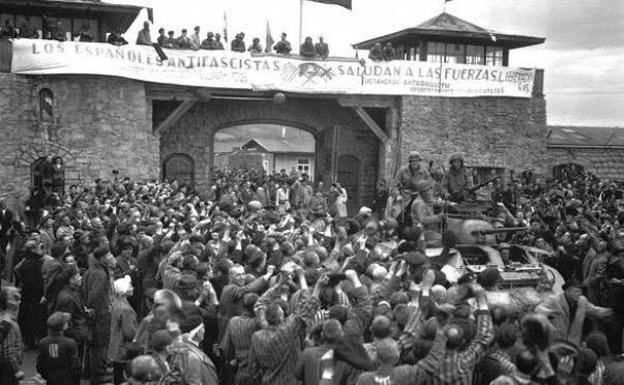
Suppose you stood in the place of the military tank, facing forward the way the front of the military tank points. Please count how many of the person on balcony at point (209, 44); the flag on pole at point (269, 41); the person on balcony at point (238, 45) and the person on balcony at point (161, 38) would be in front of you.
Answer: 0

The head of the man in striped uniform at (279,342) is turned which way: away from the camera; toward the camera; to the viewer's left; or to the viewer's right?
away from the camera

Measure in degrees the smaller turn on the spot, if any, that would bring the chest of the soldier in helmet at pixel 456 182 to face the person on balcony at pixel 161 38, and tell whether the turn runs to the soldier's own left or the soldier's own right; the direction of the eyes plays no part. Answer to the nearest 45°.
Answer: approximately 135° to the soldier's own right

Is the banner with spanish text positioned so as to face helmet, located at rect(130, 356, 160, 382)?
yes

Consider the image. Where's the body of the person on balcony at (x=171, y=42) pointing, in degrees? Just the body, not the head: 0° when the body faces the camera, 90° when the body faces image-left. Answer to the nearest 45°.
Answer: approximately 0°

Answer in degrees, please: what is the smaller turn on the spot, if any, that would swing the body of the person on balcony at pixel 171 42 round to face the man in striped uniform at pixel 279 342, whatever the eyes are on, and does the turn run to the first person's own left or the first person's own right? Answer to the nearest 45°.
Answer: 0° — they already face them

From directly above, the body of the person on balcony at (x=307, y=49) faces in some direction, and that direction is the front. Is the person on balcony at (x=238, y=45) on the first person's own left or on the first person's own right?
on the first person's own right

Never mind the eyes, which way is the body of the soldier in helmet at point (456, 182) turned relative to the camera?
toward the camera

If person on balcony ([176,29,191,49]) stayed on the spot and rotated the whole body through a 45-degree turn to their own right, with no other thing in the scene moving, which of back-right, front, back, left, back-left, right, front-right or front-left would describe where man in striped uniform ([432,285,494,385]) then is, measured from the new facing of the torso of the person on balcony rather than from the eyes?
front-left

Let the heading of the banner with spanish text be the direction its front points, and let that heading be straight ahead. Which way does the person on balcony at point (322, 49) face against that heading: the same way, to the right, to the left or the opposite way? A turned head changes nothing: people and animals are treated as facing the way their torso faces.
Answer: the same way

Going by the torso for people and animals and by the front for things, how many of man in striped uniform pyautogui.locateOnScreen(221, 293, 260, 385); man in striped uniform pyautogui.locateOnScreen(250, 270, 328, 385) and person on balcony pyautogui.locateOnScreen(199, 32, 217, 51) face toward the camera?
1

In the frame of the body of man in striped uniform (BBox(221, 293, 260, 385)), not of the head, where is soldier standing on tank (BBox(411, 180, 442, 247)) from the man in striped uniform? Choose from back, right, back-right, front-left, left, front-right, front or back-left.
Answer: front

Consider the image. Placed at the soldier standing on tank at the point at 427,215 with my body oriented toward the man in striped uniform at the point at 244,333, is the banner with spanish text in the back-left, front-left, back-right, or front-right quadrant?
back-right

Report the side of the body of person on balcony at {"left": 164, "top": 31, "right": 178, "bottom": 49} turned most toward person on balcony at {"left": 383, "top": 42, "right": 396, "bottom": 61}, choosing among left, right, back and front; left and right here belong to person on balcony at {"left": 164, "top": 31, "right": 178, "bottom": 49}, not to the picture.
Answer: left

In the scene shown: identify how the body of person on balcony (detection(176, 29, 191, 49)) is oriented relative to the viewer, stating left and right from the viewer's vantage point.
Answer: facing the viewer

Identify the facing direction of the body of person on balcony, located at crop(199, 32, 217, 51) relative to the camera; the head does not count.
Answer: toward the camera

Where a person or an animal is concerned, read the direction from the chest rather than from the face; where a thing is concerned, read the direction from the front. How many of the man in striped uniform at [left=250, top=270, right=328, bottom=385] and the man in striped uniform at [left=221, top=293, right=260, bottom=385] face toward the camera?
0

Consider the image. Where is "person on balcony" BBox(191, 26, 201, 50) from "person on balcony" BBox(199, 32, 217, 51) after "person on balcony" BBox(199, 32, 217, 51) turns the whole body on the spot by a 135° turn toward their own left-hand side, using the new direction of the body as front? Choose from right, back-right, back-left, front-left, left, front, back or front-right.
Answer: left
